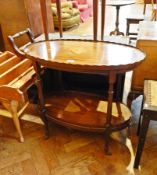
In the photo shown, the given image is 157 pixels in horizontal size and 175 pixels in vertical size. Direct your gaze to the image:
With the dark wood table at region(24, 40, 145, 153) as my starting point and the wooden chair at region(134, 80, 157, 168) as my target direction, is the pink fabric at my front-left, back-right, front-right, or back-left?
back-left

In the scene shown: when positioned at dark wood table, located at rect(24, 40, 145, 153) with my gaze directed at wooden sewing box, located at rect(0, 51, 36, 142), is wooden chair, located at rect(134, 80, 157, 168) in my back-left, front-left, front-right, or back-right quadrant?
back-left
